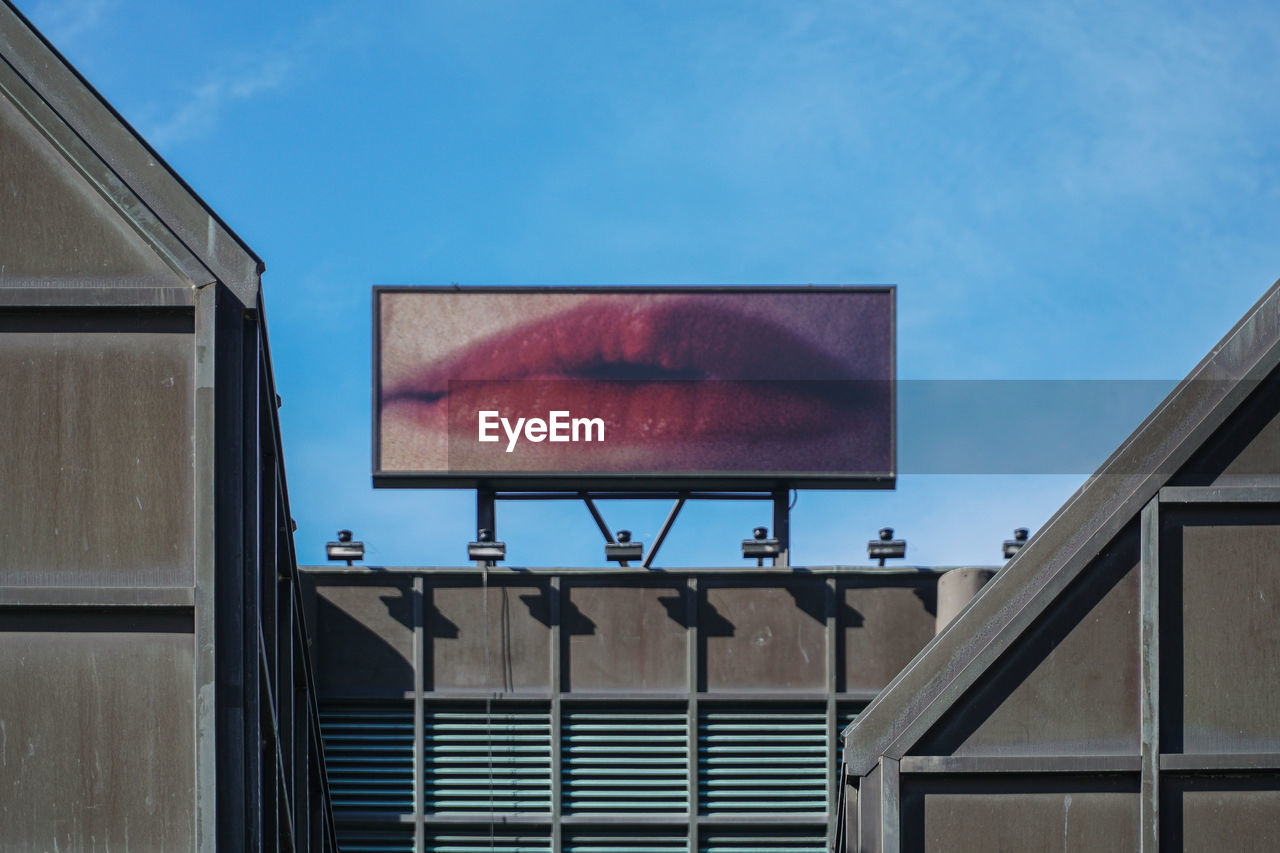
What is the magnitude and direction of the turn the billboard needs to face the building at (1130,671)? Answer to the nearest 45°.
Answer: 0° — it already faces it

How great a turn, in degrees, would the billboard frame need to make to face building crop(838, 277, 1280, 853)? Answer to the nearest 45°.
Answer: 0° — it already faces it

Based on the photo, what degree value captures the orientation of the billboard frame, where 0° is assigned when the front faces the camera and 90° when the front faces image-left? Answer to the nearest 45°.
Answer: approximately 0°

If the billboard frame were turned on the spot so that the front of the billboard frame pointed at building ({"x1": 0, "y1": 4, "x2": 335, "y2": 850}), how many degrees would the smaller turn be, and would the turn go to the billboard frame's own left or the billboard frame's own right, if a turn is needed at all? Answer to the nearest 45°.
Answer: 0° — it already faces it
